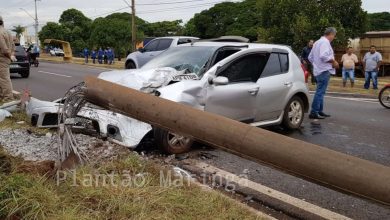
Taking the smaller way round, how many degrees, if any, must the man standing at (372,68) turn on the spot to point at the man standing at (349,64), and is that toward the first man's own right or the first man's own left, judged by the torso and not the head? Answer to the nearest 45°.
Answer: approximately 90° to the first man's own right

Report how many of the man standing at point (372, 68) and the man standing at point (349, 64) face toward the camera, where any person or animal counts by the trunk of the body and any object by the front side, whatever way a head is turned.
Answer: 2

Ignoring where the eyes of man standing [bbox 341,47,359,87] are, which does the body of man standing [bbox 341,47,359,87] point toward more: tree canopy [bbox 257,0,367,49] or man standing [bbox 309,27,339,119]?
the man standing

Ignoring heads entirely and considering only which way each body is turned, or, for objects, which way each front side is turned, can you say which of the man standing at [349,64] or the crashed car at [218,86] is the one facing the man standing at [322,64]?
the man standing at [349,64]

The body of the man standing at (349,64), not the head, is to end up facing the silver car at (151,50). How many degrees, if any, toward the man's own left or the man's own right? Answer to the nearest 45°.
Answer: approximately 90° to the man's own right

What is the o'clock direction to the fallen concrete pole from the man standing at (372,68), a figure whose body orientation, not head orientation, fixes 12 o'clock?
The fallen concrete pole is roughly at 12 o'clock from the man standing.

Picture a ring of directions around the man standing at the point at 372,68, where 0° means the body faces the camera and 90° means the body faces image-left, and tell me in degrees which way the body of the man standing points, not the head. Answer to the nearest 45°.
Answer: approximately 0°

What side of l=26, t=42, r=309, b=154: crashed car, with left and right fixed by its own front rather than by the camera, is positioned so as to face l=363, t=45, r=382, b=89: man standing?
back

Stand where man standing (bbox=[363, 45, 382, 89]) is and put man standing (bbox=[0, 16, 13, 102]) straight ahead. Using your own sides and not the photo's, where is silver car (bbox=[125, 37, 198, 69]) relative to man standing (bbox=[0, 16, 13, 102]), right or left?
right

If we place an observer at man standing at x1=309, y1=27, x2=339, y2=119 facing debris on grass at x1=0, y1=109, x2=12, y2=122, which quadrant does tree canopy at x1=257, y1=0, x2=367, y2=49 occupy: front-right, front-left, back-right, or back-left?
back-right
